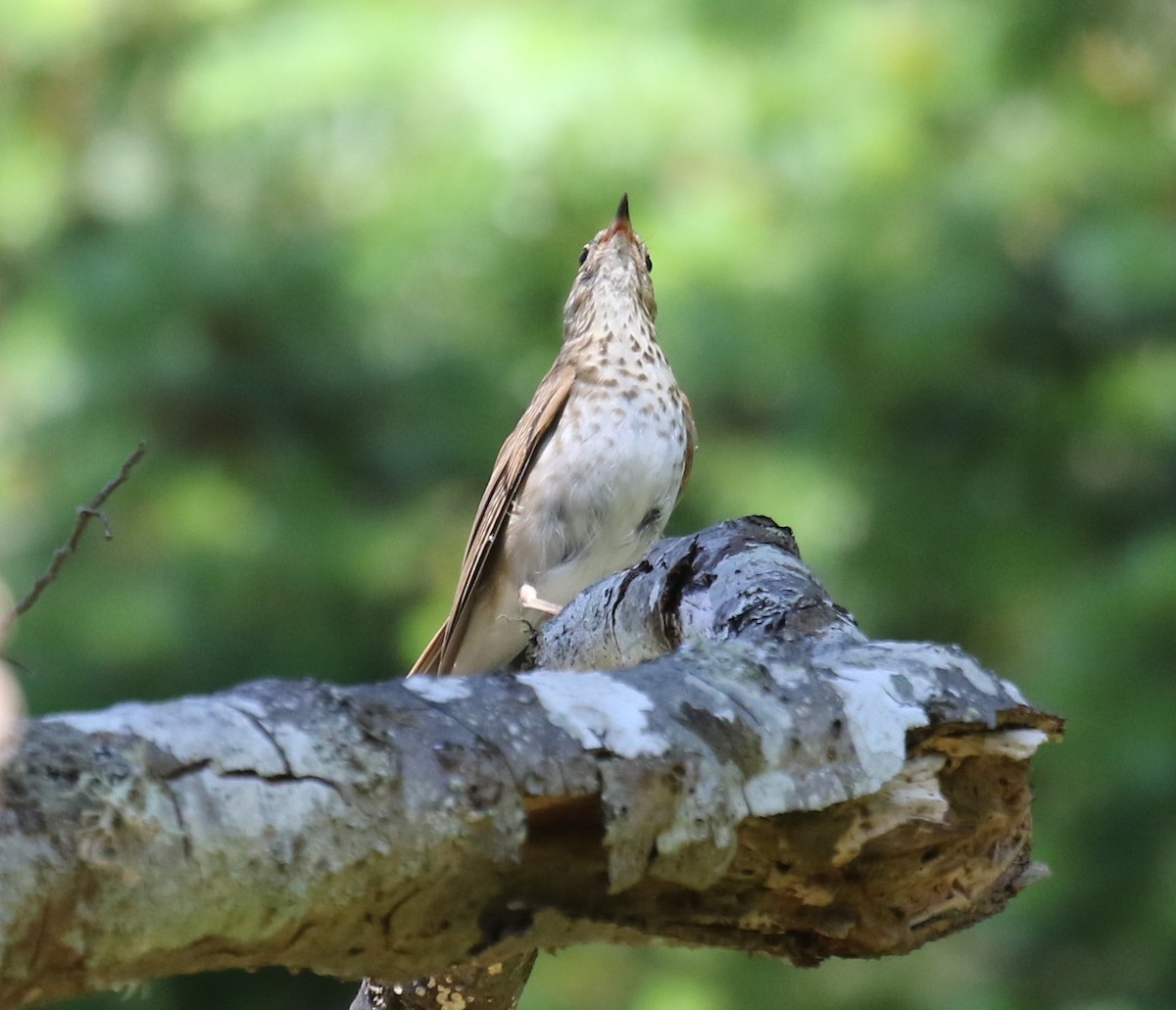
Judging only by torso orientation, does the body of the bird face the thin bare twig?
no

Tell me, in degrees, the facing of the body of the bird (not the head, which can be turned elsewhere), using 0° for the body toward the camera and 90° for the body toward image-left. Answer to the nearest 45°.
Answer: approximately 315°
